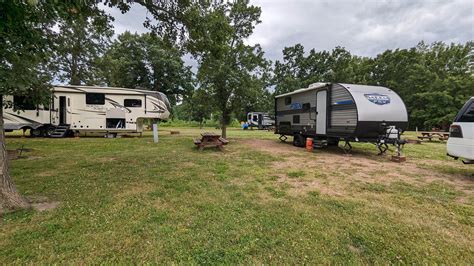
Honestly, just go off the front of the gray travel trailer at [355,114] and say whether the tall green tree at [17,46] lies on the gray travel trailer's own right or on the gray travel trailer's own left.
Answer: on the gray travel trailer's own right

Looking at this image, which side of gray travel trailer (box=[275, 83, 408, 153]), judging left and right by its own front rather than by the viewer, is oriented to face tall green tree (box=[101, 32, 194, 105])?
back

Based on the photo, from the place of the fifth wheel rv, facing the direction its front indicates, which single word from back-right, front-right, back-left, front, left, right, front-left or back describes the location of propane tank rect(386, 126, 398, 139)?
front-right

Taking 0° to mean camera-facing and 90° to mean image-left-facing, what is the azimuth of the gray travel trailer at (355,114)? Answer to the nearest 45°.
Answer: approximately 315°

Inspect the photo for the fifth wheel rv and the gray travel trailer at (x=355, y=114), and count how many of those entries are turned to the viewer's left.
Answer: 0

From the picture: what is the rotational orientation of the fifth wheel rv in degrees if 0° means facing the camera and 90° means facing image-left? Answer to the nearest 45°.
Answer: approximately 270°

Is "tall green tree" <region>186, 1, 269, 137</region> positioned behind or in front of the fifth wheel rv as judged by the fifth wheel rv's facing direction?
in front

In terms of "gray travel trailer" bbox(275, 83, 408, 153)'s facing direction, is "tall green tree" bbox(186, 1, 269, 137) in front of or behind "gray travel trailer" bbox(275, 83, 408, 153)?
behind

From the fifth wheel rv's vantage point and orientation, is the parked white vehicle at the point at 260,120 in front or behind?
in front

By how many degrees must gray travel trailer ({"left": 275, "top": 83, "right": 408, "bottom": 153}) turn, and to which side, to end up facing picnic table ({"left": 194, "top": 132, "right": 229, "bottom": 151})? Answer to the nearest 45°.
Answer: approximately 135° to its right

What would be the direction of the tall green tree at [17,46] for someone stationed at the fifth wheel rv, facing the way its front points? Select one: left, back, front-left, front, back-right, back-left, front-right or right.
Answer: right

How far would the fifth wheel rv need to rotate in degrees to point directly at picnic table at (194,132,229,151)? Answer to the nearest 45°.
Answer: approximately 45° to its right
